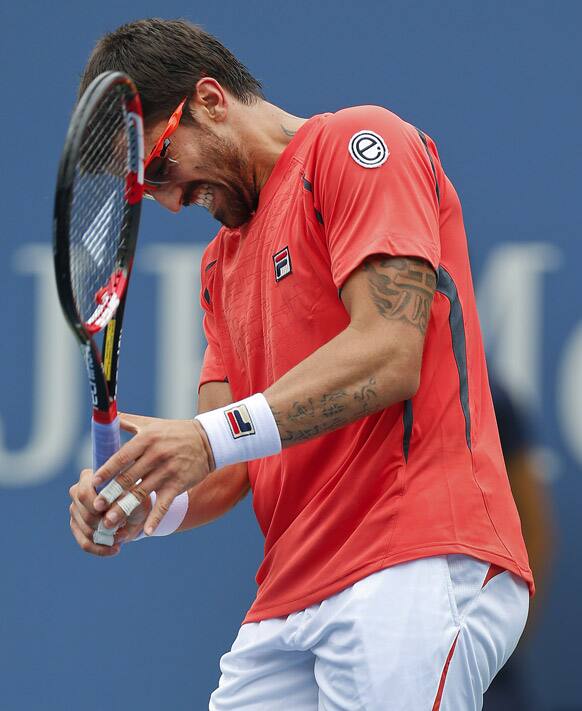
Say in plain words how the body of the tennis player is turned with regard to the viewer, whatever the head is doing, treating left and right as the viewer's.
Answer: facing the viewer and to the left of the viewer
